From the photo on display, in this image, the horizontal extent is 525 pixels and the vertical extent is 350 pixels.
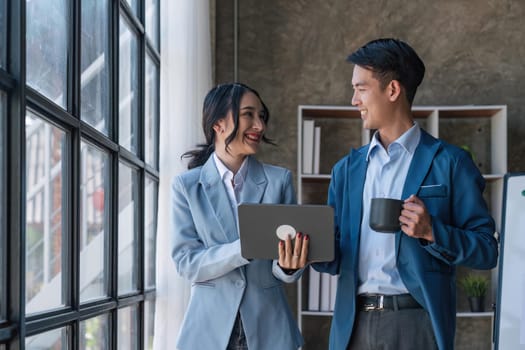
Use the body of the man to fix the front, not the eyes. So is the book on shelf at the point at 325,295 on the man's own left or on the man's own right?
on the man's own right

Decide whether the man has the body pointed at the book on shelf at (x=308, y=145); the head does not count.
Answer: no

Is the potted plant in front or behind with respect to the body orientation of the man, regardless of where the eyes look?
behind

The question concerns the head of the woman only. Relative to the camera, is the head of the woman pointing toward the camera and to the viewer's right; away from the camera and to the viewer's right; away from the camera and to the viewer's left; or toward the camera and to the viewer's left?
toward the camera and to the viewer's right

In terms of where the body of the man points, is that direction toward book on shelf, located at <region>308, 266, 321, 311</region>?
no

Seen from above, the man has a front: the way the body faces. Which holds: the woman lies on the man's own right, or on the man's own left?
on the man's own right

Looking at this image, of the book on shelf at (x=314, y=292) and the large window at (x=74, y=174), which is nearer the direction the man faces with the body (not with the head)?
the large window

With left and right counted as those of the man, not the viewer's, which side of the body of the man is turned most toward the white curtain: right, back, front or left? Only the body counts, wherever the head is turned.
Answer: right

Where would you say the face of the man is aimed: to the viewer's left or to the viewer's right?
to the viewer's left

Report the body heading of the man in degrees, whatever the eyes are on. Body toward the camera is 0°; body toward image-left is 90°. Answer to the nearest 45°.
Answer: approximately 45°

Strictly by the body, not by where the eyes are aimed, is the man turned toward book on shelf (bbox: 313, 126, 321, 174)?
no
